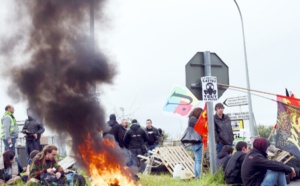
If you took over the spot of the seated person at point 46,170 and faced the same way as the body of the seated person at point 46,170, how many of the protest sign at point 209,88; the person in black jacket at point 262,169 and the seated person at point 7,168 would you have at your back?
1

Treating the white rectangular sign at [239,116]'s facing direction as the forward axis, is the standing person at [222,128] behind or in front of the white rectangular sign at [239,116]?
in front

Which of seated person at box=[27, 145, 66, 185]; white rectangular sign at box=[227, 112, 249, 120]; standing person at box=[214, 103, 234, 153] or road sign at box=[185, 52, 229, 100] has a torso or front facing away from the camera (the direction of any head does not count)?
the road sign

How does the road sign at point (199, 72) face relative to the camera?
away from the camera

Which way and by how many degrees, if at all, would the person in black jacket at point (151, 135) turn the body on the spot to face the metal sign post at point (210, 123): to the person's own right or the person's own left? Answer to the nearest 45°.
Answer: approximately 45° to the person's own left

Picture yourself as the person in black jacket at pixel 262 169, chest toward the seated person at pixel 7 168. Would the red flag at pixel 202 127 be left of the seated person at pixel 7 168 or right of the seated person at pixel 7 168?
right

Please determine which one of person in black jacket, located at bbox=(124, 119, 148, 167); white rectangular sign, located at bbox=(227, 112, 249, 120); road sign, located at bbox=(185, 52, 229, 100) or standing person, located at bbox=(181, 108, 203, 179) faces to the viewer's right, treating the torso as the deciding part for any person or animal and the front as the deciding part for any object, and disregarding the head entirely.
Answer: the standing person

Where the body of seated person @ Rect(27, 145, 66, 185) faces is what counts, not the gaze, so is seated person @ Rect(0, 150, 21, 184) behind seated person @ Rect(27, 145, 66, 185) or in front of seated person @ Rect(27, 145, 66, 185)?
behind
